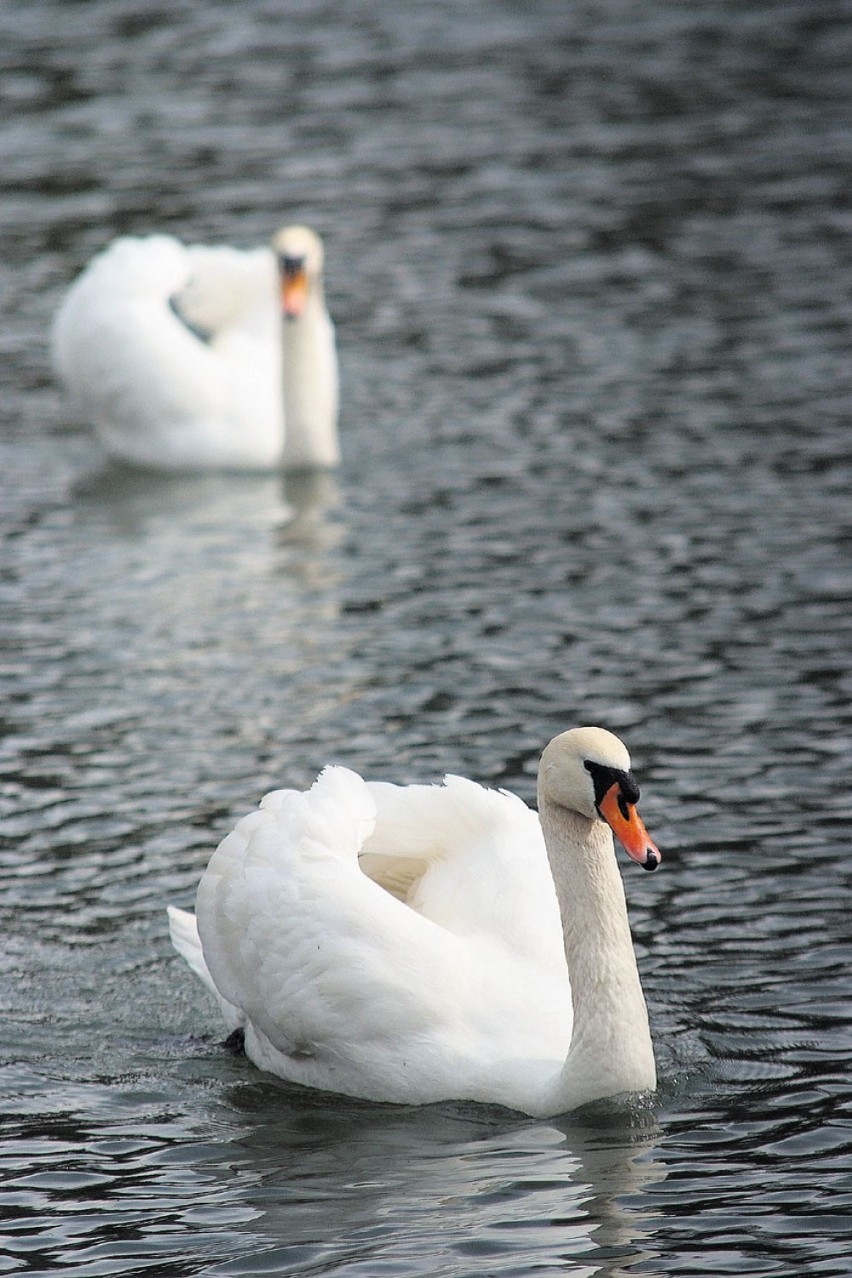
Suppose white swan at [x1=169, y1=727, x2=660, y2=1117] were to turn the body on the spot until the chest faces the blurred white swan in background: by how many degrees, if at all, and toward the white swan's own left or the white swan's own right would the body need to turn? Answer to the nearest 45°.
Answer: approximately 135° to the white swan's own left

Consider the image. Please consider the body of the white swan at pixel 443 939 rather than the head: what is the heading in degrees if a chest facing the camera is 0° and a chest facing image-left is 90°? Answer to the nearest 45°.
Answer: approximately 315°
